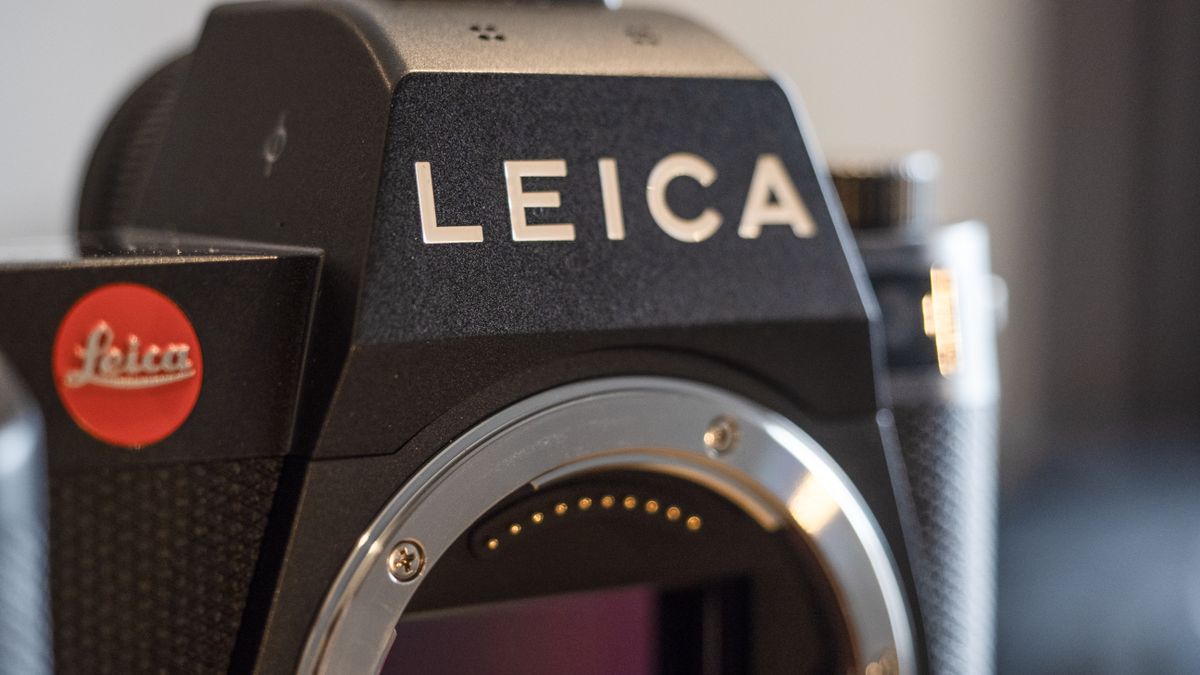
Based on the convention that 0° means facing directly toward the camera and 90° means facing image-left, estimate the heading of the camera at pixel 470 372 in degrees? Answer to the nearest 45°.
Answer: approximately 315°
